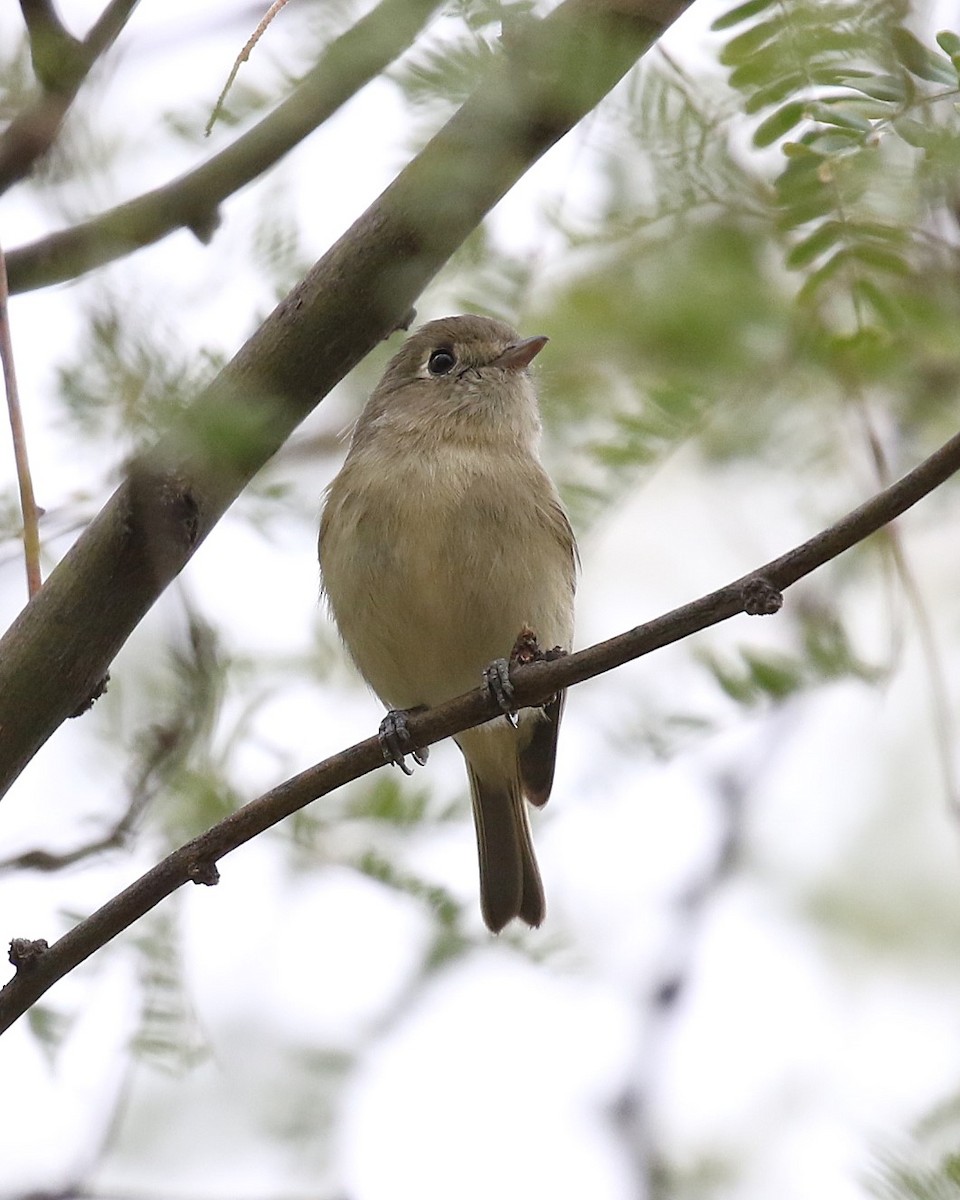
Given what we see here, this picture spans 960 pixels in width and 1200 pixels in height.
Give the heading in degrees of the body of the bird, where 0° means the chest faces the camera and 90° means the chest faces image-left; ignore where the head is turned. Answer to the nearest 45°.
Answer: approximately 0°
